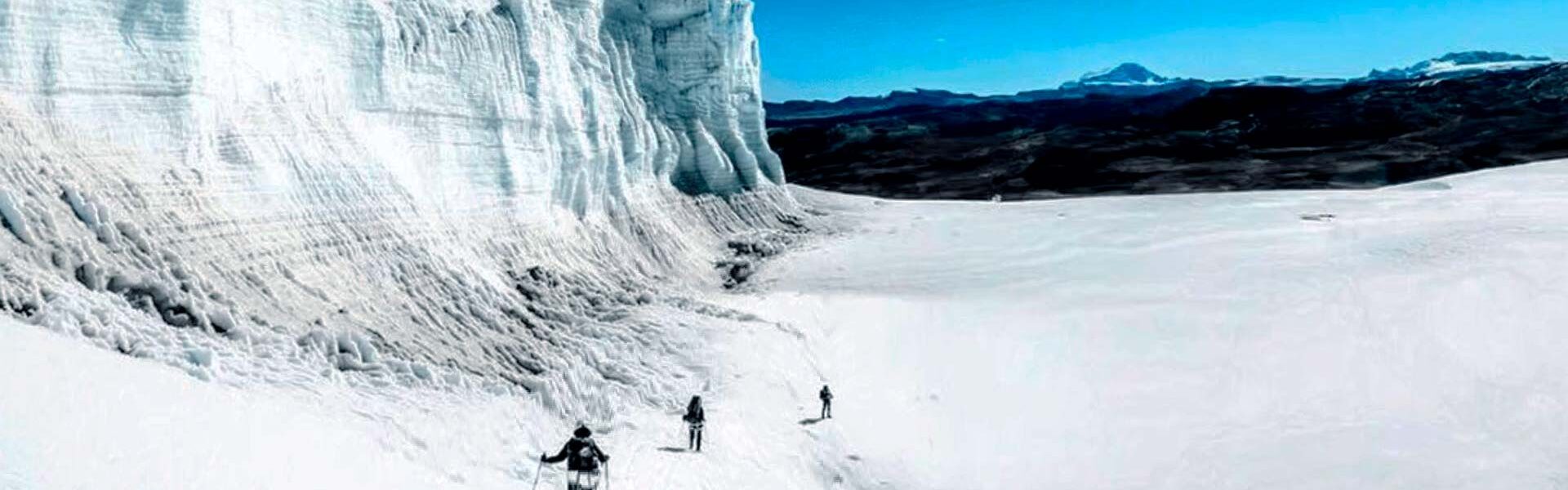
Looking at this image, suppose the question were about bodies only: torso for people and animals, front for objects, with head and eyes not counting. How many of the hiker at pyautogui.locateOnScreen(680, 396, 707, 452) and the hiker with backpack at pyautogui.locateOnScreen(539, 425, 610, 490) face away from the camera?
2

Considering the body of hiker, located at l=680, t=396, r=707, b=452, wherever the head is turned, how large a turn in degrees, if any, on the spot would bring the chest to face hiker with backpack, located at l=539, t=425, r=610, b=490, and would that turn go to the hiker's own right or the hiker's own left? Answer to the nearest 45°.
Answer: approximately 180°

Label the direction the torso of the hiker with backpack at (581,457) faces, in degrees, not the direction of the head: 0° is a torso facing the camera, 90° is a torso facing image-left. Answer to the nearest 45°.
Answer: approximately 180°

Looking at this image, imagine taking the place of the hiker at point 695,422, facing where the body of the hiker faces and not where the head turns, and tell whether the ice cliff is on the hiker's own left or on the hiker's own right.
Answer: on the hiker's own left

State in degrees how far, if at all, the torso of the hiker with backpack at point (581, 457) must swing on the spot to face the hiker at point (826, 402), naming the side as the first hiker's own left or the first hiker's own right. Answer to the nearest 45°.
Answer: approximately 45° to the first hiker's own right

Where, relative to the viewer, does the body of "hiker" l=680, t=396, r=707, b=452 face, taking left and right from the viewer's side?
facing away from the viewer

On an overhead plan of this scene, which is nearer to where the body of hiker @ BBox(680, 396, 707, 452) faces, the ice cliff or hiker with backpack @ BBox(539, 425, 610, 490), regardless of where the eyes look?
the ice cliff
